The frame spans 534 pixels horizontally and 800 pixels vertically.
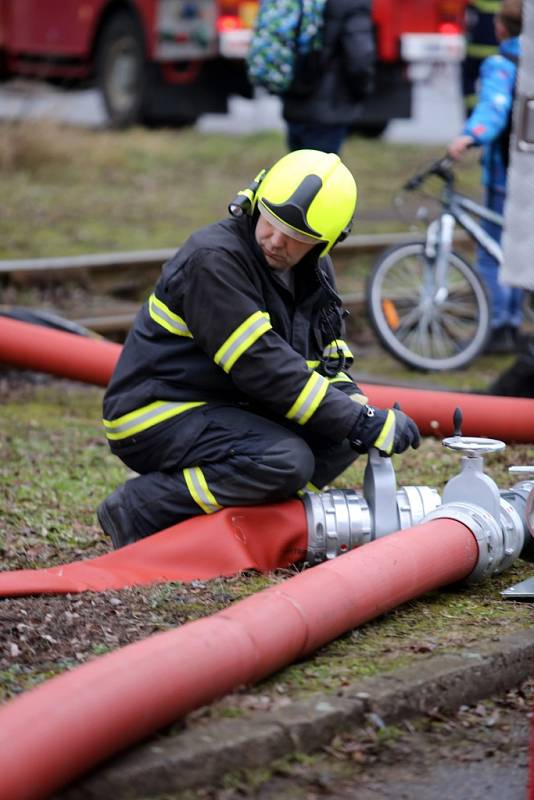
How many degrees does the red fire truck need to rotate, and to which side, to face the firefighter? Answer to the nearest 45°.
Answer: approximately 135° to its left

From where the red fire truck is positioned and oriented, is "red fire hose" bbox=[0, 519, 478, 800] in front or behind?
behind

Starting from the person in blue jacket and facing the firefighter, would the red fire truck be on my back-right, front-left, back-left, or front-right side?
back-right

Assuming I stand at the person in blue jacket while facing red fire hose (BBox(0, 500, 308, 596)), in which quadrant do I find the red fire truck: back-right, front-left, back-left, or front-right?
back-right

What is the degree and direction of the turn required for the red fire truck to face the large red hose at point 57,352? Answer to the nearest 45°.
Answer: approximately 135° to its left

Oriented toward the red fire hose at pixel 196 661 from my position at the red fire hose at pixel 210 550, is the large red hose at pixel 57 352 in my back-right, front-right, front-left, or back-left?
back-right

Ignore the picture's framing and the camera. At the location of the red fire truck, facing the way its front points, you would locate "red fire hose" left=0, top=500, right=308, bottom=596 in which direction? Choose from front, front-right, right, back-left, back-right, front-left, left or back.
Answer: back-left

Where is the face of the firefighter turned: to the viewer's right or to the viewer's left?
to the viewer's right

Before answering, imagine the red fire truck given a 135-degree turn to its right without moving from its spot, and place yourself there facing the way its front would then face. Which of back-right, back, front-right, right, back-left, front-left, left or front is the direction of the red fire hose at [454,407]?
right

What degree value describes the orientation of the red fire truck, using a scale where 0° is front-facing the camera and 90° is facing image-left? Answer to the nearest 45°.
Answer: approximately 135°
